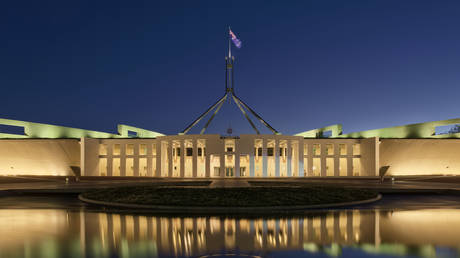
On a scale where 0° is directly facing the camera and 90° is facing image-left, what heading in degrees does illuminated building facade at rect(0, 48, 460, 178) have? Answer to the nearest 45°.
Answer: approximately 0°
